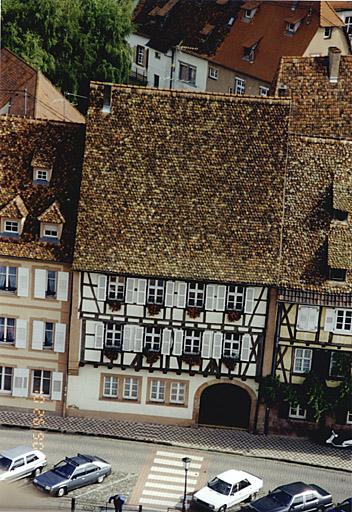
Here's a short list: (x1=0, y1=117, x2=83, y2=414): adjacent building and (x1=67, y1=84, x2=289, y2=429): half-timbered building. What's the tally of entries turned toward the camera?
2

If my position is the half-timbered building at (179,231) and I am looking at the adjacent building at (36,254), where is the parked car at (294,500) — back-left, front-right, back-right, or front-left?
back-left

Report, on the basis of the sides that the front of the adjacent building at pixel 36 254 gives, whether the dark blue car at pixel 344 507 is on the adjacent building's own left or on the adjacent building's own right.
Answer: on the adjacent building's own left
